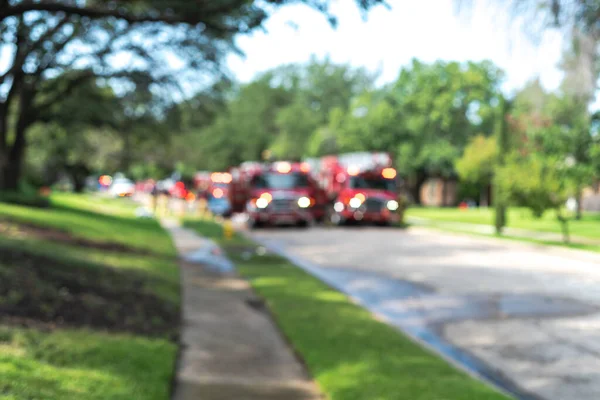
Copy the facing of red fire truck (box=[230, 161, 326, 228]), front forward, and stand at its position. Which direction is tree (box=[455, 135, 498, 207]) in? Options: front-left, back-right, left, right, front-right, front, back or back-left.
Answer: back-left

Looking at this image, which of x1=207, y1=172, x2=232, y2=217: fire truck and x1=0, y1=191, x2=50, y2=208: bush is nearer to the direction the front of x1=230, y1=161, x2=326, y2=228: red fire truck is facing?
the bush

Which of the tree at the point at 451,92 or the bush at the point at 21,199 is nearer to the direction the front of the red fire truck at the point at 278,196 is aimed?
the bush

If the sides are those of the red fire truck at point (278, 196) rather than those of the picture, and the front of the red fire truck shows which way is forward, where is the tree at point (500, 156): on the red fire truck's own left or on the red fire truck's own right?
on the red fire truck's own left

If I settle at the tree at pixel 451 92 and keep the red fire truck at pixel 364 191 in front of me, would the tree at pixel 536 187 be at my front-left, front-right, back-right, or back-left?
front-left

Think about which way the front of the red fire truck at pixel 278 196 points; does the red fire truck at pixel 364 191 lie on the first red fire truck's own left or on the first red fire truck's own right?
on the first red fire truck's own left

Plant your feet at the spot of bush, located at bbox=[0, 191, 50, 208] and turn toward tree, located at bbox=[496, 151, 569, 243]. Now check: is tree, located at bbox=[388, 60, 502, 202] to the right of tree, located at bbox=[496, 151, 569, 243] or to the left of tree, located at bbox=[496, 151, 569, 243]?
left

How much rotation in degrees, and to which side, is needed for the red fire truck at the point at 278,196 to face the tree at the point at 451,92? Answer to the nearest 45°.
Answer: approximately 135° to its left

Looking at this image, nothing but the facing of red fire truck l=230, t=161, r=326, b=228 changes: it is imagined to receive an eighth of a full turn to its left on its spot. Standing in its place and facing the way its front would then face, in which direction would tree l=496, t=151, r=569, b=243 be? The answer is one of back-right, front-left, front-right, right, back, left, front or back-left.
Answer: front

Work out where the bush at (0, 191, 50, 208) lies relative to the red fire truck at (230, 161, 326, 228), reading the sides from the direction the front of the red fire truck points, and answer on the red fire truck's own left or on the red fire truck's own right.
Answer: on the red fire truck's own right

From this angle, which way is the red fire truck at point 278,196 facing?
toward the camera
